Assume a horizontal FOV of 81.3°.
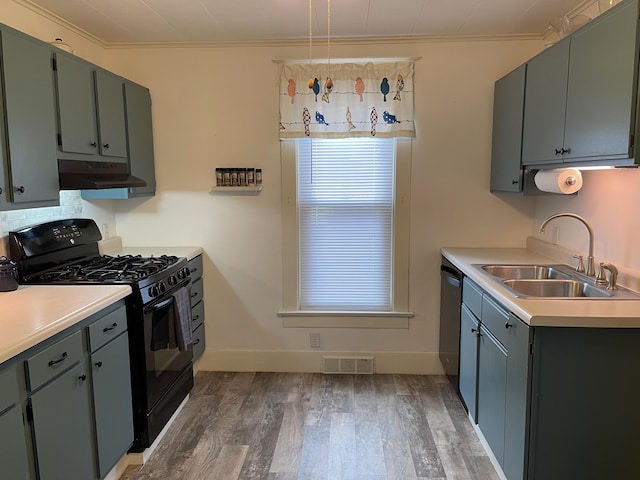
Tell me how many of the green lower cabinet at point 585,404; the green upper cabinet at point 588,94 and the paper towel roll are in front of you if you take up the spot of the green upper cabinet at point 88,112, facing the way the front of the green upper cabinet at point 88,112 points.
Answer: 3

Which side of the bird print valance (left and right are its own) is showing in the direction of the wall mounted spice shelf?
right

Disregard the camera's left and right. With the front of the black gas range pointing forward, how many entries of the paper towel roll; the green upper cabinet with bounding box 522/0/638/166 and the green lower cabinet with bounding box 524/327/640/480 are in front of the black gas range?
3

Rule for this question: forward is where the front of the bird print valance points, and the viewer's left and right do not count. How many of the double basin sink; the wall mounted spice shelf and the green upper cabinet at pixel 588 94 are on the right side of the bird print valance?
1

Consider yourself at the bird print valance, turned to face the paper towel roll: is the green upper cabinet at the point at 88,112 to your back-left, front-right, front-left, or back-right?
back-right

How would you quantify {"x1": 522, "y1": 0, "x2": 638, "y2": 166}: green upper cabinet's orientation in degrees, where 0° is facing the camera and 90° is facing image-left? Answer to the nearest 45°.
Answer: approximately 45°

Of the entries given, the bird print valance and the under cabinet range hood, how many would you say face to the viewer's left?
0

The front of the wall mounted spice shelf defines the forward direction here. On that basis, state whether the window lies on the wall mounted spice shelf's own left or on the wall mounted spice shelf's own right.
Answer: on the wall mounted spice shelf's own left

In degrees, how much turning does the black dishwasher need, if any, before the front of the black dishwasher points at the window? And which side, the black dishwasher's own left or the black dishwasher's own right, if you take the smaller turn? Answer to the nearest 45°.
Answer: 0° — it already faces it

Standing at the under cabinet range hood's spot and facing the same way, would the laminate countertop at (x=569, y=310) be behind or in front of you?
in front

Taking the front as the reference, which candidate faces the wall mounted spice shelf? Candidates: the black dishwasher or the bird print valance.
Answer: the black dishwasher

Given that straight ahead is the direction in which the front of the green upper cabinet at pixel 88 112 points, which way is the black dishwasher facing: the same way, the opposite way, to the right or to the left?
the opposite way

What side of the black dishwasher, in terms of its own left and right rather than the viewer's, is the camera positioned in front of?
left
